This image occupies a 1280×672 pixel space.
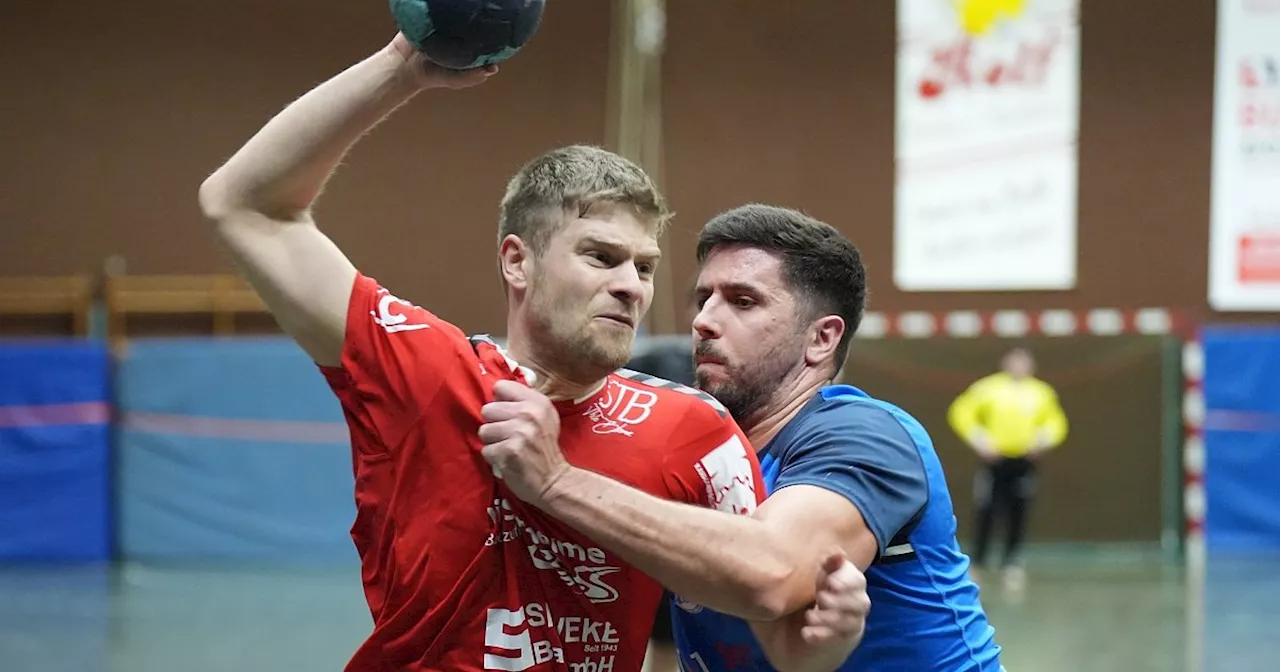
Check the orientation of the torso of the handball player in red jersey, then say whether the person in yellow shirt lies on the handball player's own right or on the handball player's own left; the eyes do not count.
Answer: on the handball player's own left

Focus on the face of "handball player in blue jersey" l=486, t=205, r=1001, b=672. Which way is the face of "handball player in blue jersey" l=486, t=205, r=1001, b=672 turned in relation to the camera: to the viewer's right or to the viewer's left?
to the viewer's left

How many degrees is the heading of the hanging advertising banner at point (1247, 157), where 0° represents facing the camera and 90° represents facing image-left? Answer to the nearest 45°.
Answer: approximately 0°

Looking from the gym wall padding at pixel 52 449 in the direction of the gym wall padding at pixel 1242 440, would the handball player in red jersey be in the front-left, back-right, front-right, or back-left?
front-right

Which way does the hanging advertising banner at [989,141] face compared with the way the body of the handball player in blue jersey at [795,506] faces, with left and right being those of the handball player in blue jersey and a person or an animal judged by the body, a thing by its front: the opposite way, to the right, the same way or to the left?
to the left

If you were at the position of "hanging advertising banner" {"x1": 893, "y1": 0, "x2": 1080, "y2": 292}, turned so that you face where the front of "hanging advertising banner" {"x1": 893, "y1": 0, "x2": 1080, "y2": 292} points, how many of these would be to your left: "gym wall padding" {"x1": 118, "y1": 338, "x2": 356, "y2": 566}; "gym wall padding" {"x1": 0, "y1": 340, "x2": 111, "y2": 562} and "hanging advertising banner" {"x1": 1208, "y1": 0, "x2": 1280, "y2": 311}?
1

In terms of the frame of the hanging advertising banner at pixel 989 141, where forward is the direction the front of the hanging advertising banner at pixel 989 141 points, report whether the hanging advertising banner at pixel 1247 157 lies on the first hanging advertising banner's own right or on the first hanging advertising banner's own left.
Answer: on the first hanging advertising banner's own left

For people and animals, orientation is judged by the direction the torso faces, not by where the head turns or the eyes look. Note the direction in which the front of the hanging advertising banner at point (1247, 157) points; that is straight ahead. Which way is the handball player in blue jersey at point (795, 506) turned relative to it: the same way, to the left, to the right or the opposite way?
to the right

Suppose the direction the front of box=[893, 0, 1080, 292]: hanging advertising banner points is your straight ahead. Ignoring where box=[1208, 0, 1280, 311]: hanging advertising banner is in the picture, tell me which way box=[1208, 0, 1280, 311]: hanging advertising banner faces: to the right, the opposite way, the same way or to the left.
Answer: the same way

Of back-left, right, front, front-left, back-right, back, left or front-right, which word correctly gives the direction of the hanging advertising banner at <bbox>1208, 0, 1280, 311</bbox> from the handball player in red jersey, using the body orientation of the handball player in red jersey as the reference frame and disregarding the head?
left

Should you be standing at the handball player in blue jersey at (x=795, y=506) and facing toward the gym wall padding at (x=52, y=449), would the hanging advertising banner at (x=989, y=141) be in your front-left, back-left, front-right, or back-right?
front-right

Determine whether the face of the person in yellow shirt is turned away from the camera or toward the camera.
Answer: toward the camera

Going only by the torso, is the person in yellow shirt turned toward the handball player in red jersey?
yes

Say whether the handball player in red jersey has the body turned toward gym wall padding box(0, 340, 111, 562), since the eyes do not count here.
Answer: no

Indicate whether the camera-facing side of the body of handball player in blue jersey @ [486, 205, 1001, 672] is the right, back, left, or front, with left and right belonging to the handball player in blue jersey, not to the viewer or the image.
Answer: left

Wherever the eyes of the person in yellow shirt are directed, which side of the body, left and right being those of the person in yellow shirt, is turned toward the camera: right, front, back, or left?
front

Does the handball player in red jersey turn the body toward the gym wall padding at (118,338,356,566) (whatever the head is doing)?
no

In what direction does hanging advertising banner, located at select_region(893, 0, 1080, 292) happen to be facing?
toward the camera

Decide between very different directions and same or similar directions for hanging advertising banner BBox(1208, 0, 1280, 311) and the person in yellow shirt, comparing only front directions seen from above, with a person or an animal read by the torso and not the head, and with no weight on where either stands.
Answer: same or similar directions
